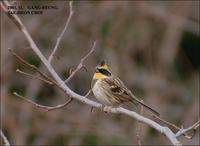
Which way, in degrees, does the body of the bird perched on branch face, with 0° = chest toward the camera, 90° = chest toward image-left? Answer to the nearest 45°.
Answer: approximately 90°
